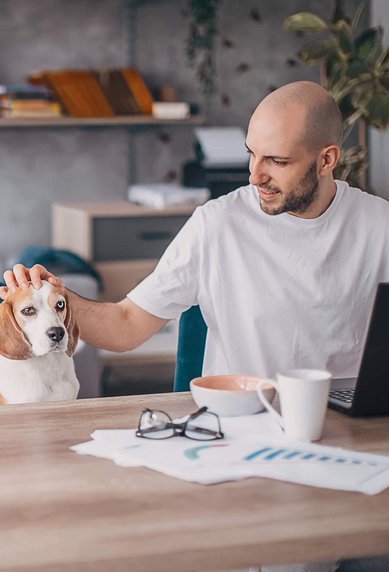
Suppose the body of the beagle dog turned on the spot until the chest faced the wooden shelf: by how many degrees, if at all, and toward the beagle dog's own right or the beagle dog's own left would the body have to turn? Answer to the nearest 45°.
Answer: approximately 135° to the beagle dog's own left

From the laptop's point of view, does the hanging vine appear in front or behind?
in front

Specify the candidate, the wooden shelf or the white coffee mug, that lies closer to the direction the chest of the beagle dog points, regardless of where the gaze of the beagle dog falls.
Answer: the white coffee mug

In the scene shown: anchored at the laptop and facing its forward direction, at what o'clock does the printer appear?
The printer is roughly at 1 o'clock from the laptop.

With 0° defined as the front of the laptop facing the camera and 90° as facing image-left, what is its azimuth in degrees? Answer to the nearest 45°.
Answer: approximately 135°

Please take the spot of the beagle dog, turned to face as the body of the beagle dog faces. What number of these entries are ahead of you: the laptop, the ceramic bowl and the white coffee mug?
3

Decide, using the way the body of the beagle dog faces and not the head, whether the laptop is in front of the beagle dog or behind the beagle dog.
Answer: in front

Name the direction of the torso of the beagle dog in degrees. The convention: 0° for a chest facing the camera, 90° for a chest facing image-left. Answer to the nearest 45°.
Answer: approximately 315°

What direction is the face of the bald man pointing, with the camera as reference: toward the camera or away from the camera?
toward the camera

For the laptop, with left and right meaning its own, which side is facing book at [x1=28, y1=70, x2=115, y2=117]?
front
